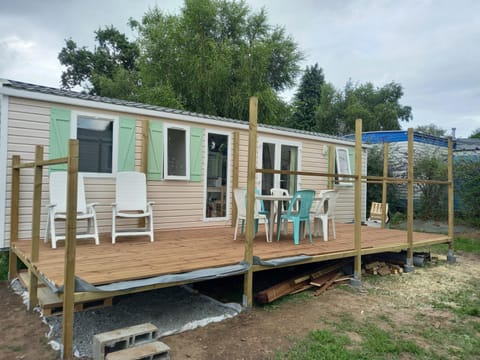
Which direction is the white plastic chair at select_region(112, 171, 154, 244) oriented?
toward the camera

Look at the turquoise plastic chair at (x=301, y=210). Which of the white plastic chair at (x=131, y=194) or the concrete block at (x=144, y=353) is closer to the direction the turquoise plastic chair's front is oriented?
the white plastic chair

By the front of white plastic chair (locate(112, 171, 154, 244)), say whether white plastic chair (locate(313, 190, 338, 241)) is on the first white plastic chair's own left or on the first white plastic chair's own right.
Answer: on the first white plastic chair's own left

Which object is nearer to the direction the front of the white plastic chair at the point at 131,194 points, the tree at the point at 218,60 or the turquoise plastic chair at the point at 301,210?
the turquoise plastic chair

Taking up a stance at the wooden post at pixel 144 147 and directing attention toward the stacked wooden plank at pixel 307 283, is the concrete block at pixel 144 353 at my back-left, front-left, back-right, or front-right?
front-right

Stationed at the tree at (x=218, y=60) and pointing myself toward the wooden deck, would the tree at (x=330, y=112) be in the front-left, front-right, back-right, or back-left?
back-left

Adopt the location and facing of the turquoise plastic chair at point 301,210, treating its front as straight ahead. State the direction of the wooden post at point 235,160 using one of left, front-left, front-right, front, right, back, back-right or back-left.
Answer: front

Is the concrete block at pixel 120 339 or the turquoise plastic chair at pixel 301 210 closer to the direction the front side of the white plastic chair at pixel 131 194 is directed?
the concrete block

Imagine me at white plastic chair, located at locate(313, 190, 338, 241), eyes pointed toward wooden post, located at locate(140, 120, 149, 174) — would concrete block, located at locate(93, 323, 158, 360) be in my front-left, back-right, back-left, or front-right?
front-left

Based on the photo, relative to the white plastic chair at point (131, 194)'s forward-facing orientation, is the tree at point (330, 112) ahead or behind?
behind

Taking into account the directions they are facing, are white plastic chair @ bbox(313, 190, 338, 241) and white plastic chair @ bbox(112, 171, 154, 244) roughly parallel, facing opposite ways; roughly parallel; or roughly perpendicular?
roughly perpendicular

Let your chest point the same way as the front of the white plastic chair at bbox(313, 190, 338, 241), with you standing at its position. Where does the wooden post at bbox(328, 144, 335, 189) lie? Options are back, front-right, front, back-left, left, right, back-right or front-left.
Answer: back-right

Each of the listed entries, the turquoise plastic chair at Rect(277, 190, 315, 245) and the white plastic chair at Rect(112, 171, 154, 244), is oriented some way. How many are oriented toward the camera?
1

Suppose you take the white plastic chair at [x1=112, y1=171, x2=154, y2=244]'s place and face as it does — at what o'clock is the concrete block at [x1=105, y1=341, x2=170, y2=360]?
The concrete block is roughly at 12 o'clock from the white plastic chair.
